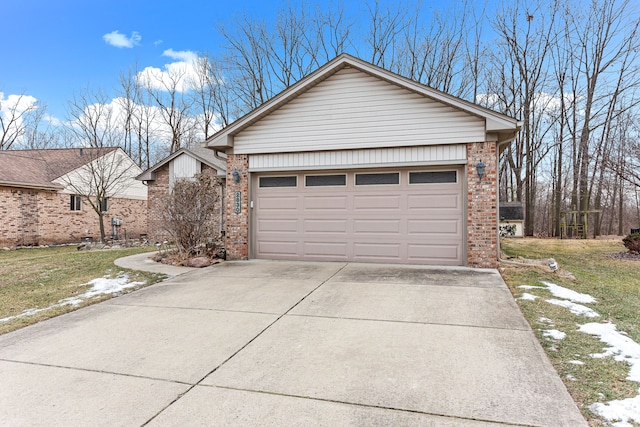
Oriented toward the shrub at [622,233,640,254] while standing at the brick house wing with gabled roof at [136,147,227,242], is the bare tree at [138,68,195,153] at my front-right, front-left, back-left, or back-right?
back-left

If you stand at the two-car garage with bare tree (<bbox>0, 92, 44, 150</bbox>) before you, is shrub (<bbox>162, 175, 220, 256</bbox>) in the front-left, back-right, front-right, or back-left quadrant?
front-left

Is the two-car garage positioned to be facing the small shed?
no

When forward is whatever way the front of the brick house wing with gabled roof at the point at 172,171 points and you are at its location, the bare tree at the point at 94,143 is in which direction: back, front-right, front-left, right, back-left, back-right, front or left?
back-right

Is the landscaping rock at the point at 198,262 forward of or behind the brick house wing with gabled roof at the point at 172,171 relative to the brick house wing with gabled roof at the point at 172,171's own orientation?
forward

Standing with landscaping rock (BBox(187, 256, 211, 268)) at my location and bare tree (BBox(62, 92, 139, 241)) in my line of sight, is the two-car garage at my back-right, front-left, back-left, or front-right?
back-right

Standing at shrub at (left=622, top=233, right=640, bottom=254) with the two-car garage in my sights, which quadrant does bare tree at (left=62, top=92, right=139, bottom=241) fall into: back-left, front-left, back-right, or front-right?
front-right

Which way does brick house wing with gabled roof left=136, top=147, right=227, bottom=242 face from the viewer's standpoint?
toward the camera

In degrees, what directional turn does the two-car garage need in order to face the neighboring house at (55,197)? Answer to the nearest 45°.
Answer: approximately 135° to its right

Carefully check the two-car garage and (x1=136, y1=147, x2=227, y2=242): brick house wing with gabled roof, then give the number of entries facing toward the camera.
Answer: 2

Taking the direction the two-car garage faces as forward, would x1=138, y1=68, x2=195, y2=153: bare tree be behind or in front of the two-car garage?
behind

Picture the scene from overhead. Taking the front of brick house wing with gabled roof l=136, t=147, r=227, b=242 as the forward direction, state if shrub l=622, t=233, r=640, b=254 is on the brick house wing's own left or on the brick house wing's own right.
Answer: on the brick house wing's own left

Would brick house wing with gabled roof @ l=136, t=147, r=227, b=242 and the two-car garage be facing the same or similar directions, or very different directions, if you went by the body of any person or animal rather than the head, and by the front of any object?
same or similar directions

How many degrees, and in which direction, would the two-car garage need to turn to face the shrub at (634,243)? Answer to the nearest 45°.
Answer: approximately 90° to its left

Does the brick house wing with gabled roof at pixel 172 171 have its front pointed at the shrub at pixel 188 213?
yes

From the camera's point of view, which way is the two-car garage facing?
toward the camera

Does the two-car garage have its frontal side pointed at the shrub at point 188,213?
no

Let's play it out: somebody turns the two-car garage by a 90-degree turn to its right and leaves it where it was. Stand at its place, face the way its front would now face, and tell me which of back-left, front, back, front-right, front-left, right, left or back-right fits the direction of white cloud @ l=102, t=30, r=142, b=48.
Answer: front-right

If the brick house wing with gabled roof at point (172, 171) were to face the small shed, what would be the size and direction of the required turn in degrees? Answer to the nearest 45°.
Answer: approximately 90° to its left
